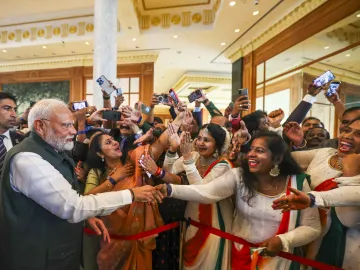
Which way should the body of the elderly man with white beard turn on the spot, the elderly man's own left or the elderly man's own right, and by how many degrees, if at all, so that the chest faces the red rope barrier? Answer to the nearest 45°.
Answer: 0° — they already face it

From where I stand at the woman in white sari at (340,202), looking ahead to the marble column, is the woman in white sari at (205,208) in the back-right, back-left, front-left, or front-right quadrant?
front-left

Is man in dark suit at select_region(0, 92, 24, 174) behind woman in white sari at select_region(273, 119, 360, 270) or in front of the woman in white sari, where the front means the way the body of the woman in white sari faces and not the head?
in front

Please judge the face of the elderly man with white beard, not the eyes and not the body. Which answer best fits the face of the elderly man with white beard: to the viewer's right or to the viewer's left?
to the viewer's right

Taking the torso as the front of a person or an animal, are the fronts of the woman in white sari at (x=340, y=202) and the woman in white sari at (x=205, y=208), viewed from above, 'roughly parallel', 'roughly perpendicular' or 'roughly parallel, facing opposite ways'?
roughly parallel

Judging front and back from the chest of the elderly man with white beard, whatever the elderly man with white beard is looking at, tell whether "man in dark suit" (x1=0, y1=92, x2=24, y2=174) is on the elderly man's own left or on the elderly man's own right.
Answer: on the elderly man's own left

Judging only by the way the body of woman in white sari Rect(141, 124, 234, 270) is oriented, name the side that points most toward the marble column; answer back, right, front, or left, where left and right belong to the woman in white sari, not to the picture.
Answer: right

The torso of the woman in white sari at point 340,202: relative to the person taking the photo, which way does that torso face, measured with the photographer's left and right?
facing the viewer and to the left of the viewer

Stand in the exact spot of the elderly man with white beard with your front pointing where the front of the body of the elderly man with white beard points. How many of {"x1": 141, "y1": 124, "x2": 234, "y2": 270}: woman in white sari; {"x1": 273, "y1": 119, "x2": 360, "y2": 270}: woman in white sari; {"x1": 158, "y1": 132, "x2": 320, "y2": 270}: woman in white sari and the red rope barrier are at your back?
0

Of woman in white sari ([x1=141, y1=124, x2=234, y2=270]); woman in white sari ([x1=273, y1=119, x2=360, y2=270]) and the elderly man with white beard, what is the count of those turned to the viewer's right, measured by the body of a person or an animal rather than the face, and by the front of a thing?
1

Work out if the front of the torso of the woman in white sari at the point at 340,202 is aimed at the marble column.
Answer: no

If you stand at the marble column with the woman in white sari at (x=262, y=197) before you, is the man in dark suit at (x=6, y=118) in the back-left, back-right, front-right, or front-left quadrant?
front-right

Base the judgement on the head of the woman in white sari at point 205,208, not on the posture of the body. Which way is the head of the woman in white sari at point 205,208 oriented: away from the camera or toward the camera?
toward the camera

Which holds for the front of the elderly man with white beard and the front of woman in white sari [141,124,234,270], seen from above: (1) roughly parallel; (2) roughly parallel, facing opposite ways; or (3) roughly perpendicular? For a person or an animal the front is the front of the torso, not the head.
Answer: roughly parallel, facing opposite ways

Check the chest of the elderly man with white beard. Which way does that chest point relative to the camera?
to the viewer's right

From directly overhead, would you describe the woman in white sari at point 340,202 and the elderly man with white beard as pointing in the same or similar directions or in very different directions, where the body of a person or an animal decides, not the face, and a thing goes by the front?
very different directions

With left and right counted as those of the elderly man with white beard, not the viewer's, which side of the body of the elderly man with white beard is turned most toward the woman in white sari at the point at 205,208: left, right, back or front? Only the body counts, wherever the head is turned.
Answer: front

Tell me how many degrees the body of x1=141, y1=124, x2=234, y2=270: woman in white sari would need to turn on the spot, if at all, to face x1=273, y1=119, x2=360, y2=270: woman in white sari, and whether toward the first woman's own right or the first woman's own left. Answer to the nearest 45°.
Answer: approximately 90° to the first woman's own left

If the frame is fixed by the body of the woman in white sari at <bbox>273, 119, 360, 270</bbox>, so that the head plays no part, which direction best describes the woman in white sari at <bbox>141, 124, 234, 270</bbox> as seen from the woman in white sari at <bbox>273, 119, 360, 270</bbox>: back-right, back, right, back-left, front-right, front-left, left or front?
front-right

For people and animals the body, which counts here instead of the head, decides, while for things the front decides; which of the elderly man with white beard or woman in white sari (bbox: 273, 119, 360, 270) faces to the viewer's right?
the elderly man with white beard

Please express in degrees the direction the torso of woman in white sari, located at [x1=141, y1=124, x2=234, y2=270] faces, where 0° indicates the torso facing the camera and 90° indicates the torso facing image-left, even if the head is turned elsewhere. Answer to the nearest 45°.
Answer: approximately 45°
